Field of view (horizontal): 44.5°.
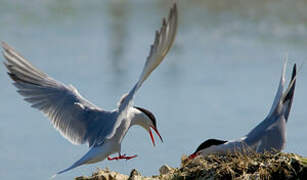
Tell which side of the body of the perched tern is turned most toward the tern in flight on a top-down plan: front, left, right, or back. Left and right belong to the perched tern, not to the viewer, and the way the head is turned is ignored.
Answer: front

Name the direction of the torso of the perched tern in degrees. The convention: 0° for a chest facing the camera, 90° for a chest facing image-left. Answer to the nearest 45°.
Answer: approximately 90°
